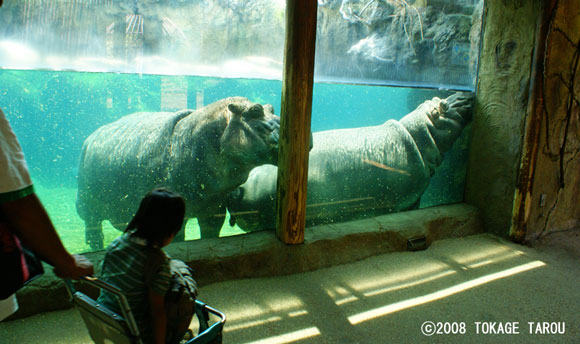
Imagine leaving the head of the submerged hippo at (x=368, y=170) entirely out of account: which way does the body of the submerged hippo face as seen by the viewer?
to the viewer's right

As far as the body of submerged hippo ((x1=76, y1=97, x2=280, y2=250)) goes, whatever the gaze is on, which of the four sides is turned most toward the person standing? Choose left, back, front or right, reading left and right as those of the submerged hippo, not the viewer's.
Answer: right

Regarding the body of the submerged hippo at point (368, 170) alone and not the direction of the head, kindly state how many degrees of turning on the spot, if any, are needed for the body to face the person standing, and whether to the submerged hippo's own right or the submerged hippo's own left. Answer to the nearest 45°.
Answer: approximately 90° to the submerged hippo's own right

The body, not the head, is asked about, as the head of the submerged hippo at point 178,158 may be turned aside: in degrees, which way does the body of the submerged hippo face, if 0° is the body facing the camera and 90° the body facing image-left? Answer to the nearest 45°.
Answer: approximately 270°

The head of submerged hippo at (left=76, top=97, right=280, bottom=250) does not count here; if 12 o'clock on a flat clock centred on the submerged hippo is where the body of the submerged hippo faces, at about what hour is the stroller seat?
The stroller seat is roughly at 3 o'clock from the submerged hippo.

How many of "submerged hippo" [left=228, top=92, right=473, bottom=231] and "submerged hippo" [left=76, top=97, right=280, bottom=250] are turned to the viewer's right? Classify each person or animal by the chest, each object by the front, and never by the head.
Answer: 2
